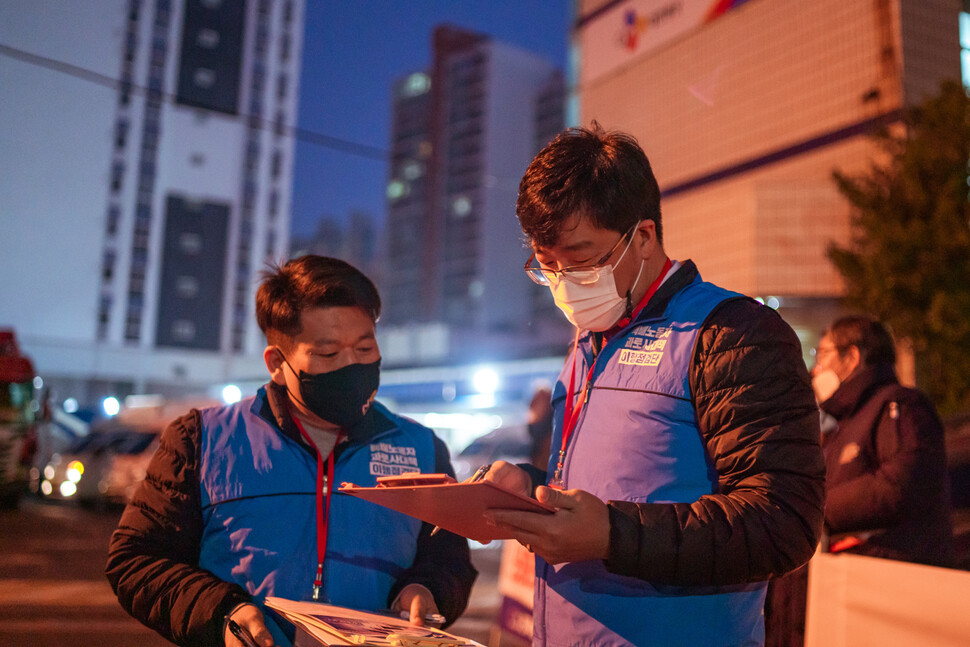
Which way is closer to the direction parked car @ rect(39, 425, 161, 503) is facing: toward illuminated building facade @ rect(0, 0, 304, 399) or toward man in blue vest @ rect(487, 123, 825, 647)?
the man in blue vest

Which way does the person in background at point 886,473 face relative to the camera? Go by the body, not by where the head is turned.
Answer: to the viewer's left

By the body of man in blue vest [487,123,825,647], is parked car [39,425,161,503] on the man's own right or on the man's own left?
on the man's own right

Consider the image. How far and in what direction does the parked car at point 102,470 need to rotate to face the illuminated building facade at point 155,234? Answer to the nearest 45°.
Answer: approximately 135° to its right

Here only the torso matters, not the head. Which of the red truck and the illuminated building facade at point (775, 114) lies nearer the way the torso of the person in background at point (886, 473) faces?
the red truck

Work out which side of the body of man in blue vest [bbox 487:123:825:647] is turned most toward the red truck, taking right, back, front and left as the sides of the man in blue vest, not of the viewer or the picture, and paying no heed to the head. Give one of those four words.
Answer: right

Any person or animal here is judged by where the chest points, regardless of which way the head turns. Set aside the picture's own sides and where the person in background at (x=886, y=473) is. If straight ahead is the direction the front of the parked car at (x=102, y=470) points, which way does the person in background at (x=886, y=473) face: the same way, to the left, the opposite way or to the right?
to the right

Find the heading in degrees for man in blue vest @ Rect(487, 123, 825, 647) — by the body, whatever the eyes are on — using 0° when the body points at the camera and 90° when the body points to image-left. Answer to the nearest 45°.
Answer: approximately 45°

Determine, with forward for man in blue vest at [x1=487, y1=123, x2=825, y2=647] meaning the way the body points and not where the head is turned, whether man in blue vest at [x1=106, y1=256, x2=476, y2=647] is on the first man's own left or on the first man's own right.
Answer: on the first man's own right
